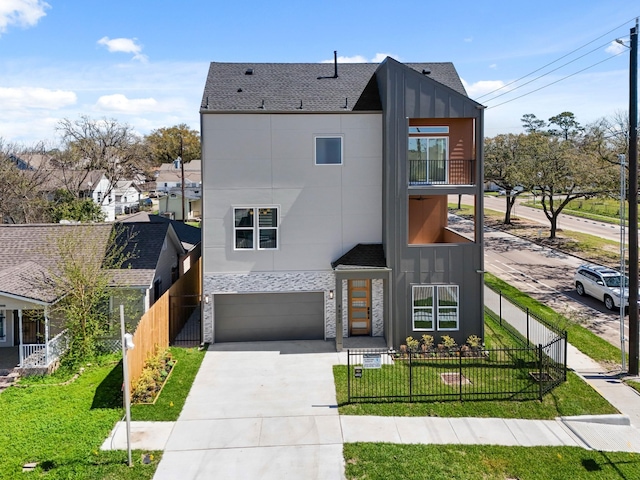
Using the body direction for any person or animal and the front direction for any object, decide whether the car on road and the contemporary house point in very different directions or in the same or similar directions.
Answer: same or similar directions

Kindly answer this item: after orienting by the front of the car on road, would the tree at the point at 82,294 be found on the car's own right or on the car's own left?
on the car's own right

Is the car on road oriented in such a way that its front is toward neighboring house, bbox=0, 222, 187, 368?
no

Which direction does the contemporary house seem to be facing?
toward the camera

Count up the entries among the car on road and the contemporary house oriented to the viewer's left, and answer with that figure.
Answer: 0

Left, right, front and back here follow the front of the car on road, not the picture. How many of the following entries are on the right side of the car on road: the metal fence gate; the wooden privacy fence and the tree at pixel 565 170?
2

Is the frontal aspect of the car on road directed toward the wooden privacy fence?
no

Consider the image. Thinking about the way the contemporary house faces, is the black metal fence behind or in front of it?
in front

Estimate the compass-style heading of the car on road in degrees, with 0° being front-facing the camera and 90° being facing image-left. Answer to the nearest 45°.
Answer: approximately 315°

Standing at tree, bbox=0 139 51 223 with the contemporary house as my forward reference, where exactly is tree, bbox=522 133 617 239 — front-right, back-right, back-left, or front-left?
front-left

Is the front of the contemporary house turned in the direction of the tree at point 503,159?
no

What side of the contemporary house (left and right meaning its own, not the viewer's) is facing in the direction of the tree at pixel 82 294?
right
